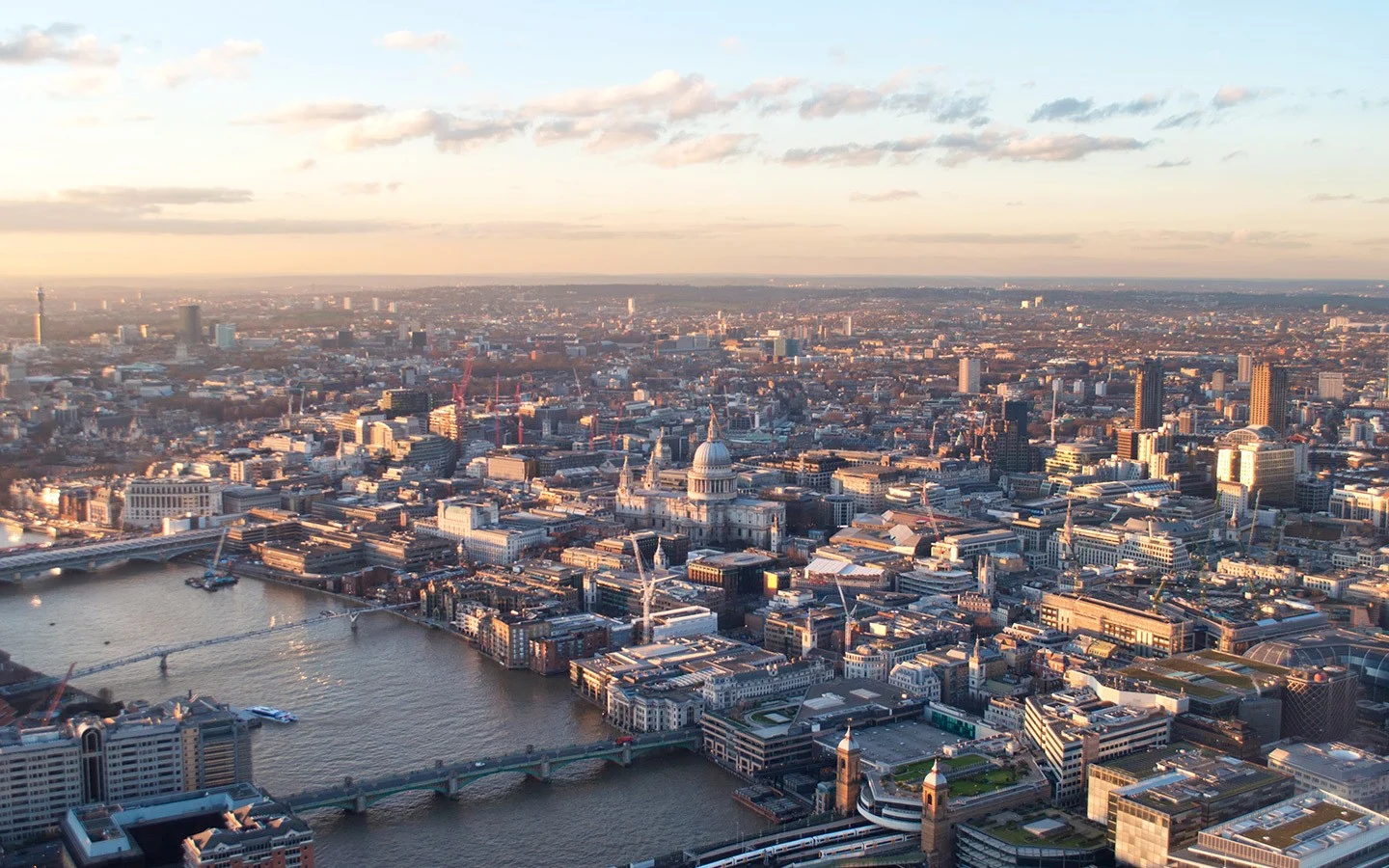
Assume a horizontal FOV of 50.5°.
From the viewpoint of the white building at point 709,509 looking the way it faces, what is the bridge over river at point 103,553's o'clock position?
The bridge over river is roughly at 10 o'clock from the white building.

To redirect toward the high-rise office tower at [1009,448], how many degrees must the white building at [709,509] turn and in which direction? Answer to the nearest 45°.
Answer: approximately 90° to its right

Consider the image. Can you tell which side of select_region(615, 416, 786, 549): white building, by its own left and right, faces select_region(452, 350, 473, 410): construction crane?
front

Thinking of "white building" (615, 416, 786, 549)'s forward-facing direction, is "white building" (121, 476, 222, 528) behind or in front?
in front

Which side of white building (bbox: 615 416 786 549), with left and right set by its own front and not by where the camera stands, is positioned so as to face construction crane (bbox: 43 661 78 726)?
left

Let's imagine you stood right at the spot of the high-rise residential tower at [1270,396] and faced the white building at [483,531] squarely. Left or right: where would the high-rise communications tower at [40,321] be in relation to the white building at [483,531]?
right

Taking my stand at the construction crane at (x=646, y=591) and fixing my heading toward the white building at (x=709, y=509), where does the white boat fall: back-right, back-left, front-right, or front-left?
back-left

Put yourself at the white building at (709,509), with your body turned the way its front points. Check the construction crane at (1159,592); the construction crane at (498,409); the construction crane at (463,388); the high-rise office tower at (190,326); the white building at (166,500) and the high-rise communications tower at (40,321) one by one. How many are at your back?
1

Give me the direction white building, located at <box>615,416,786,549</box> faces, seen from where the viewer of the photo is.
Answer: facing away from the viewer and to the left of the viewer

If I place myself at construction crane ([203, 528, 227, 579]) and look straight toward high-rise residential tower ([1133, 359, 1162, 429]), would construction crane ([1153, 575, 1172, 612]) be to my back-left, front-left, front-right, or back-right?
front-right

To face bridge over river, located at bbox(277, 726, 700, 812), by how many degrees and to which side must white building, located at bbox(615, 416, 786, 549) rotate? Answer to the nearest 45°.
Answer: approximately 135° to its left

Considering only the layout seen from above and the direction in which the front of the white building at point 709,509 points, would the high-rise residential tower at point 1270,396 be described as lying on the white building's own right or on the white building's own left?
on the white building's own right

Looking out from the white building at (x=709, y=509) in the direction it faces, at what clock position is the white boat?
The white boat is roughly at 8 o'clock from the white building.

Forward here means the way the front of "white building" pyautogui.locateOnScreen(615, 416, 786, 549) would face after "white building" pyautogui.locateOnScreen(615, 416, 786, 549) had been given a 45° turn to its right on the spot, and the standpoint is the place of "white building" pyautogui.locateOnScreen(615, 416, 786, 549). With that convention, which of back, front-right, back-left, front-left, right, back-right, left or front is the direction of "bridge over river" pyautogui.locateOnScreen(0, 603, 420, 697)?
back-left

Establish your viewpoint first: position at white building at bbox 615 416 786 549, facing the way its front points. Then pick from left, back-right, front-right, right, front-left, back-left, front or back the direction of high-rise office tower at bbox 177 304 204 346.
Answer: front

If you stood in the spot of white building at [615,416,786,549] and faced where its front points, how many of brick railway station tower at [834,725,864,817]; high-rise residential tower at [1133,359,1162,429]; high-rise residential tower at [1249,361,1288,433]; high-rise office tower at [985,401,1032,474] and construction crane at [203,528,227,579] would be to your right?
3

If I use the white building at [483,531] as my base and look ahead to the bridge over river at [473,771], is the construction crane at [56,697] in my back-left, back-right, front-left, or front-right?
front-right

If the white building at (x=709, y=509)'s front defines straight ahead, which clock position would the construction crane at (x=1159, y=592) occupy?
The construction crane is roughly at 6 o'clock from the white building.

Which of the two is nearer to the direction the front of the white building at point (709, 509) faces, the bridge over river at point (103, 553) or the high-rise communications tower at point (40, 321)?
the high-rise communications tower
